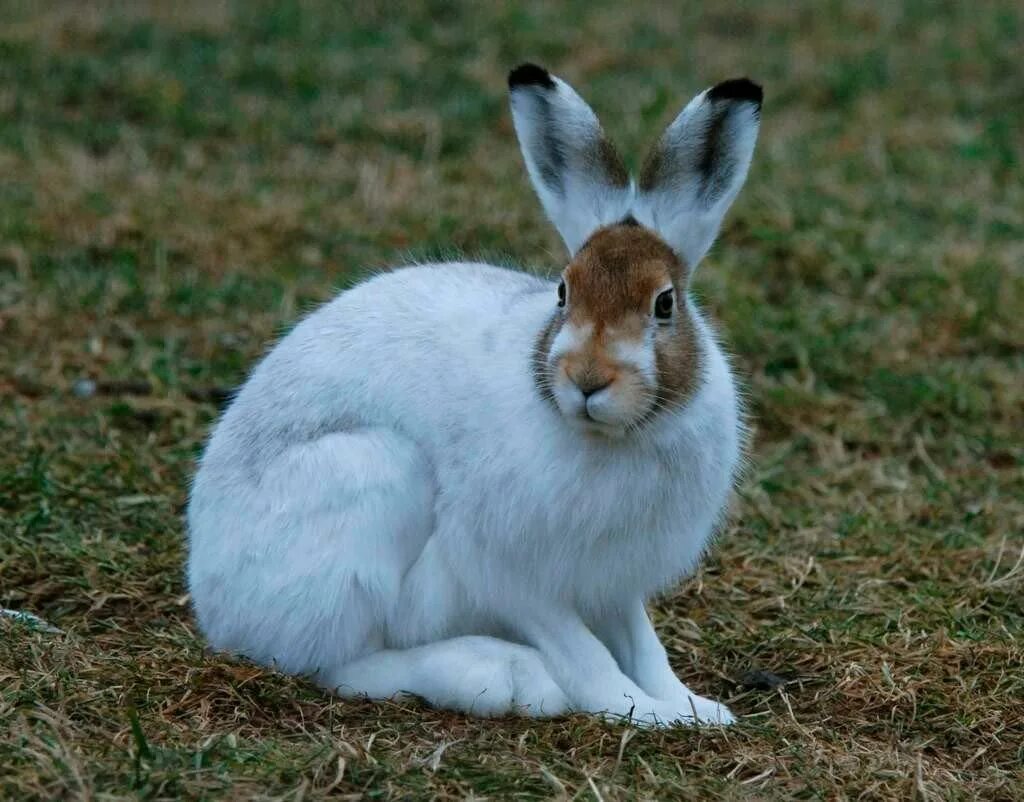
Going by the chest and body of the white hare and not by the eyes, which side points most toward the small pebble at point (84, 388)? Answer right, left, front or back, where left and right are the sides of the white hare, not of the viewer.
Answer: back

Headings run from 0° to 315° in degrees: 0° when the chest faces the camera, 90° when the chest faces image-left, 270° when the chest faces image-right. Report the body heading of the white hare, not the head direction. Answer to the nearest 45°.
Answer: approximately 315°
